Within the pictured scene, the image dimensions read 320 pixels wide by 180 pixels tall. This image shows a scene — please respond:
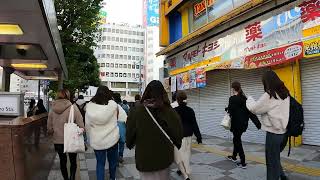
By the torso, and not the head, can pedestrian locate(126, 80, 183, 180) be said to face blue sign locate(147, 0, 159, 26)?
yes

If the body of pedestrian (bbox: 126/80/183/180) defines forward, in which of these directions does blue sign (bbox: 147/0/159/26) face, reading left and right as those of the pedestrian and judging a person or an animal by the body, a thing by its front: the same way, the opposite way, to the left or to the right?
the opposite way

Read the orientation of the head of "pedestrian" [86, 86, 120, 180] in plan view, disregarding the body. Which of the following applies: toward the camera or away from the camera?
away from the camera

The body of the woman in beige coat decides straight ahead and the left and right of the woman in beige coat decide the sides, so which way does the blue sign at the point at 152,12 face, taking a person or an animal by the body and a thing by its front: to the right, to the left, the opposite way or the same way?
the opposite way

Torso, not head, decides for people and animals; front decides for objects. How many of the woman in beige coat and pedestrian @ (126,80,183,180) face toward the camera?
0

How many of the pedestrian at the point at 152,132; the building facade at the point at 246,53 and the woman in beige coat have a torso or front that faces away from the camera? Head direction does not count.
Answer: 2

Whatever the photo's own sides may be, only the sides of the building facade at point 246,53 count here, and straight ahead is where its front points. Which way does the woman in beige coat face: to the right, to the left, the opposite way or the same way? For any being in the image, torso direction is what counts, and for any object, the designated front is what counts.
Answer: to the right

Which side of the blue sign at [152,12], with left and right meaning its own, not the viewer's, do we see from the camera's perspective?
front

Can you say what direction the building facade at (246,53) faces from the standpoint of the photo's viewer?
facing the viewer and to the left of the viewer

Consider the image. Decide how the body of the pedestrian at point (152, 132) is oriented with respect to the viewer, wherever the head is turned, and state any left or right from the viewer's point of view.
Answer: facing away from the viewer

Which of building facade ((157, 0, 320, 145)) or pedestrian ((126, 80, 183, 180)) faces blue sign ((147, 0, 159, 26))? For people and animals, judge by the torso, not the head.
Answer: the pedestrian

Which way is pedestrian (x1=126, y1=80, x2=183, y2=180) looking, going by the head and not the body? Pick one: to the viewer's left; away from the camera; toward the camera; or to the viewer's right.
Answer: away from the camera

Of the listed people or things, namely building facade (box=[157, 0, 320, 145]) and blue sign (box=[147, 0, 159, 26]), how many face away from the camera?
0

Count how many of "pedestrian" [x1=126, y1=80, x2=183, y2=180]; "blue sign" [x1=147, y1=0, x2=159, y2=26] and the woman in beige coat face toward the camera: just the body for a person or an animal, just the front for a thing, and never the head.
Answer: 1

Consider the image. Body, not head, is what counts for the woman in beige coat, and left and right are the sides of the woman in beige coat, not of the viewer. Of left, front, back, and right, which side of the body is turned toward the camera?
back

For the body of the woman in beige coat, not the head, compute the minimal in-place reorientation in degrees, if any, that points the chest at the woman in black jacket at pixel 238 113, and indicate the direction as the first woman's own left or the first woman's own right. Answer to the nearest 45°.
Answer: approximately 90° to the first woman's own right

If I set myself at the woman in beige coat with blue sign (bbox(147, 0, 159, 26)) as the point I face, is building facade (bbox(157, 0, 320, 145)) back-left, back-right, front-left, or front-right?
front-right

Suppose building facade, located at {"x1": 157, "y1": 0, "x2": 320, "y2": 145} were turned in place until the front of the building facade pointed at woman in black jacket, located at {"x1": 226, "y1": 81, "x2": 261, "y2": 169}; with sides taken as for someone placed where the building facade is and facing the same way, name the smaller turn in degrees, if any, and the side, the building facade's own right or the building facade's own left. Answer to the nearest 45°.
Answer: approximately 45° to the building facade's own left

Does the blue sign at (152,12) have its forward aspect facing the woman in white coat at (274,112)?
yes

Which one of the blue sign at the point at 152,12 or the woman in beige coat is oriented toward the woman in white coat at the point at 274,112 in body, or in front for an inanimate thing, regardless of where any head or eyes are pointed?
the blue sign

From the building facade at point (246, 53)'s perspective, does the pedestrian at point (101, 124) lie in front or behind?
in front

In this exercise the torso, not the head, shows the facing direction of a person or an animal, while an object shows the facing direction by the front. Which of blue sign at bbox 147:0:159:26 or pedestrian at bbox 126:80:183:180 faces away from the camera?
the pedestrian
